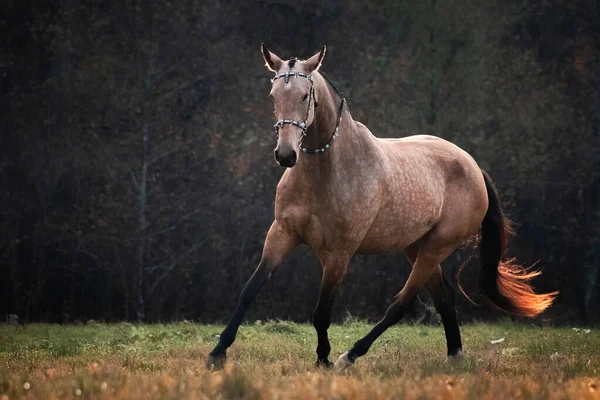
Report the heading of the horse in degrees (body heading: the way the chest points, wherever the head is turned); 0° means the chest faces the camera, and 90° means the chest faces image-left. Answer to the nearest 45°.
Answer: approximately 45°
